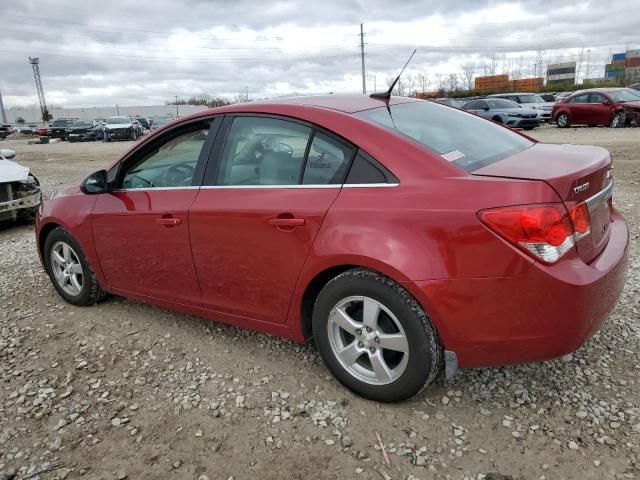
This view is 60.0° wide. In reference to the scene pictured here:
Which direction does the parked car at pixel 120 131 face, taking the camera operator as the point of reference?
facing the viewer

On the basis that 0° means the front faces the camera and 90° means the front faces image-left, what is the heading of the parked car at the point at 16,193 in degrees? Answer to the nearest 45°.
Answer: approximately 315°

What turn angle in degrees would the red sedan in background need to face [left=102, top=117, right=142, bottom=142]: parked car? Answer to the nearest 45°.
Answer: approximately 135° to its right

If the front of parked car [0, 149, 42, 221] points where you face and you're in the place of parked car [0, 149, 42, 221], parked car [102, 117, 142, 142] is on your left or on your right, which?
on your left

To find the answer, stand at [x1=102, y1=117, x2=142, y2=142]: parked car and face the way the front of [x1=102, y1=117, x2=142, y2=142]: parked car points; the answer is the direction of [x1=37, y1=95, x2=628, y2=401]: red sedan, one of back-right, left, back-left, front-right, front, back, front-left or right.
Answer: front

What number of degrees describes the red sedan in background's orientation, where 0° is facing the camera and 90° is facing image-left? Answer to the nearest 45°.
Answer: approximately 315°

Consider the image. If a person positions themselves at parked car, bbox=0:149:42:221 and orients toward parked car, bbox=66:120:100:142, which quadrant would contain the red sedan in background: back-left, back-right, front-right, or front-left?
front-right

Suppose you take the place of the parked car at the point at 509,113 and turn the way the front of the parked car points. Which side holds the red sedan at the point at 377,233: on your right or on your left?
on your right

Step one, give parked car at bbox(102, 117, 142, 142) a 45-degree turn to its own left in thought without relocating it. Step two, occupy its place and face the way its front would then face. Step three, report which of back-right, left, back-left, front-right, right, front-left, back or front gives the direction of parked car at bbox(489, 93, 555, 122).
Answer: front

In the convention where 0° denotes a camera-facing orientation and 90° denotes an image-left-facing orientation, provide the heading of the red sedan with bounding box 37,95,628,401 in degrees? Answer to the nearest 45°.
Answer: approximately 135°

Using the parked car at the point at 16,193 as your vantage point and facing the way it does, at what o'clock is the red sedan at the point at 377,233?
The red sedan is roughly at 11 o'clock from the parked car.

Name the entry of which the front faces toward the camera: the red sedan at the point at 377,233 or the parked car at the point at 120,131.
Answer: the parked car

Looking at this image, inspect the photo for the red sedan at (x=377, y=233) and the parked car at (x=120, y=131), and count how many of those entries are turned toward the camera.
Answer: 1

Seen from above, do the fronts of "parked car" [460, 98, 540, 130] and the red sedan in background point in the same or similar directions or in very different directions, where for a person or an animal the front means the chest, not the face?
same or similar directions

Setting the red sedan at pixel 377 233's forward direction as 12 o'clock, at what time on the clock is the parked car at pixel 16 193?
The parked car is roughly at 12 o'clock from the red sedan.

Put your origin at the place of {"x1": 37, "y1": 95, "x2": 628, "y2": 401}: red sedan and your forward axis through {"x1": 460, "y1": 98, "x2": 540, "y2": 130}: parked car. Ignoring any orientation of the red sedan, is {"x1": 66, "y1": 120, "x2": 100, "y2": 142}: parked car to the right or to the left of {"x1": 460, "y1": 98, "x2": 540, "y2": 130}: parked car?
left
